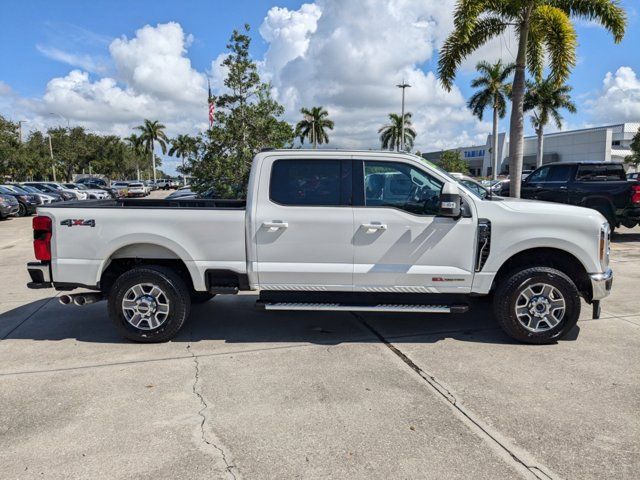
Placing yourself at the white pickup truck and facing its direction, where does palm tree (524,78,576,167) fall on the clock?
The palm tree is roughly at 10 o'clock from the white pickup truck.

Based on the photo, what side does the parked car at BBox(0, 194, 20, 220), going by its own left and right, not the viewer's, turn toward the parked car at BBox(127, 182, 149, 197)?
left

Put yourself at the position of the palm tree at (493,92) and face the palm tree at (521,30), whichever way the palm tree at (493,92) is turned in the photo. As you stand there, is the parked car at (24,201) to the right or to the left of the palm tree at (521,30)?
right

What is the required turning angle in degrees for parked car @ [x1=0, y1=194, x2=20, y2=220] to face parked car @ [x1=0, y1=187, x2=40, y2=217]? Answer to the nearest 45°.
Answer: approximately 135° to its left

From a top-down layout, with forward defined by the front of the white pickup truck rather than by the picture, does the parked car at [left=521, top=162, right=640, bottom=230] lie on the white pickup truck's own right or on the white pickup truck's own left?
on the white pickup truck's own left

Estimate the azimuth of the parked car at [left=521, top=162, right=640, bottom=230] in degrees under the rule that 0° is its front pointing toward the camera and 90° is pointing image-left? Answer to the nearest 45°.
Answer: approximately 135°

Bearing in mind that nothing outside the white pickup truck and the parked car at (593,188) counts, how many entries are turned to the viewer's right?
1
